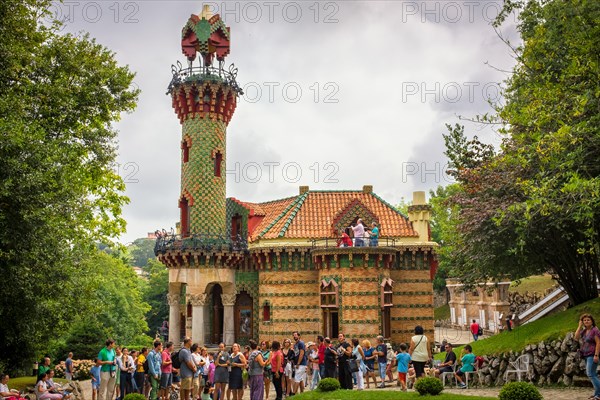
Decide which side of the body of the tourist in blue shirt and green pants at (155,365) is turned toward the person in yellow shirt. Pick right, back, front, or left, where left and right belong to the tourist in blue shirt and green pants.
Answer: left

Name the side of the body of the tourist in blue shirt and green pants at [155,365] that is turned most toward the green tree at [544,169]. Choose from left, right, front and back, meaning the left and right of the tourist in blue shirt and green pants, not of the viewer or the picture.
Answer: front

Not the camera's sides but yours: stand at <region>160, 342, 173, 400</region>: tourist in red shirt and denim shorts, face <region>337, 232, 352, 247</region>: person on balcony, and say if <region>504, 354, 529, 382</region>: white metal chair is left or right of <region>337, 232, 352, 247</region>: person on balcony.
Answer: right

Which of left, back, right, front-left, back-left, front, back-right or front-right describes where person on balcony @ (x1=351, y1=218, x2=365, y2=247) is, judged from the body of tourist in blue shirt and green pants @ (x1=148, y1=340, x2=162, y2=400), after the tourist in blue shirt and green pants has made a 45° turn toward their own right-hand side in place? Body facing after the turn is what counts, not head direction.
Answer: left

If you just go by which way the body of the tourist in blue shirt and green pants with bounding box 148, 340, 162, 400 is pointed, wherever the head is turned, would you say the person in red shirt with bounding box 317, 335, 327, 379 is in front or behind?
in front

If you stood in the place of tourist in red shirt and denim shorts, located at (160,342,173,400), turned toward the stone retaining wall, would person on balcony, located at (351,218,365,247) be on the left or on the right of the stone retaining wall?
left

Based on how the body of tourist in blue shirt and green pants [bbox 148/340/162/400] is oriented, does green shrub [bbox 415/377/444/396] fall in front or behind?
in front

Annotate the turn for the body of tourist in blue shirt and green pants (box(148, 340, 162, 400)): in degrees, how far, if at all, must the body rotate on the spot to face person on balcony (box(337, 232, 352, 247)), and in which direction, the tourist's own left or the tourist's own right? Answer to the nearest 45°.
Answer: approximately 45° to the tourist's own left

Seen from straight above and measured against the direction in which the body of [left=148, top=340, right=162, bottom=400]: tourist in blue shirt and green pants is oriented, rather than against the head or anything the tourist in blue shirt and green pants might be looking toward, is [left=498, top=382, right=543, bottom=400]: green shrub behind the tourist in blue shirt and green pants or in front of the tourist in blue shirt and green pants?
in front

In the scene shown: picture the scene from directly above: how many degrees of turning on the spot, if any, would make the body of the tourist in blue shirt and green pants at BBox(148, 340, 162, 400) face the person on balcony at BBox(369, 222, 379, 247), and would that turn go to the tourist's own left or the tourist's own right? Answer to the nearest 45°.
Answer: approximately 45° to the tourist's own left
